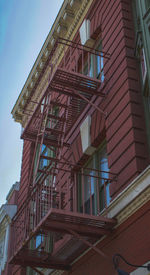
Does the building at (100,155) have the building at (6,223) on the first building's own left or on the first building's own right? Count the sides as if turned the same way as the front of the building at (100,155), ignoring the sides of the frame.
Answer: on the first building's own right

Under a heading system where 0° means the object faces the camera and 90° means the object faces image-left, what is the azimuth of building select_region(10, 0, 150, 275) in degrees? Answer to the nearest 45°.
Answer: approximately 45°
